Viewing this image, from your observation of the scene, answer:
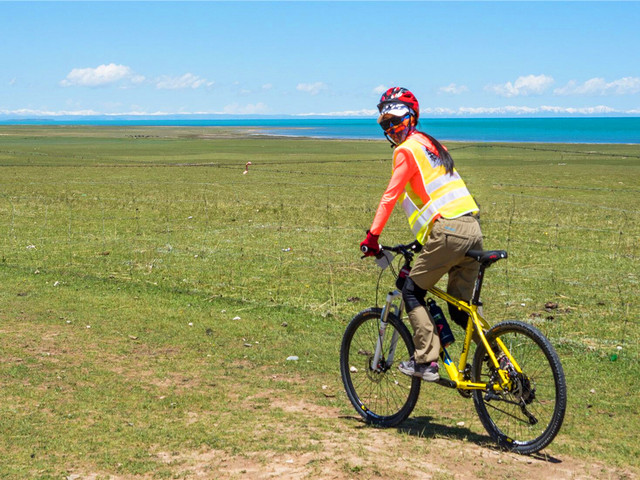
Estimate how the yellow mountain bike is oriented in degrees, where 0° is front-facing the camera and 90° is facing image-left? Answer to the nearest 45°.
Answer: approximately 135°
